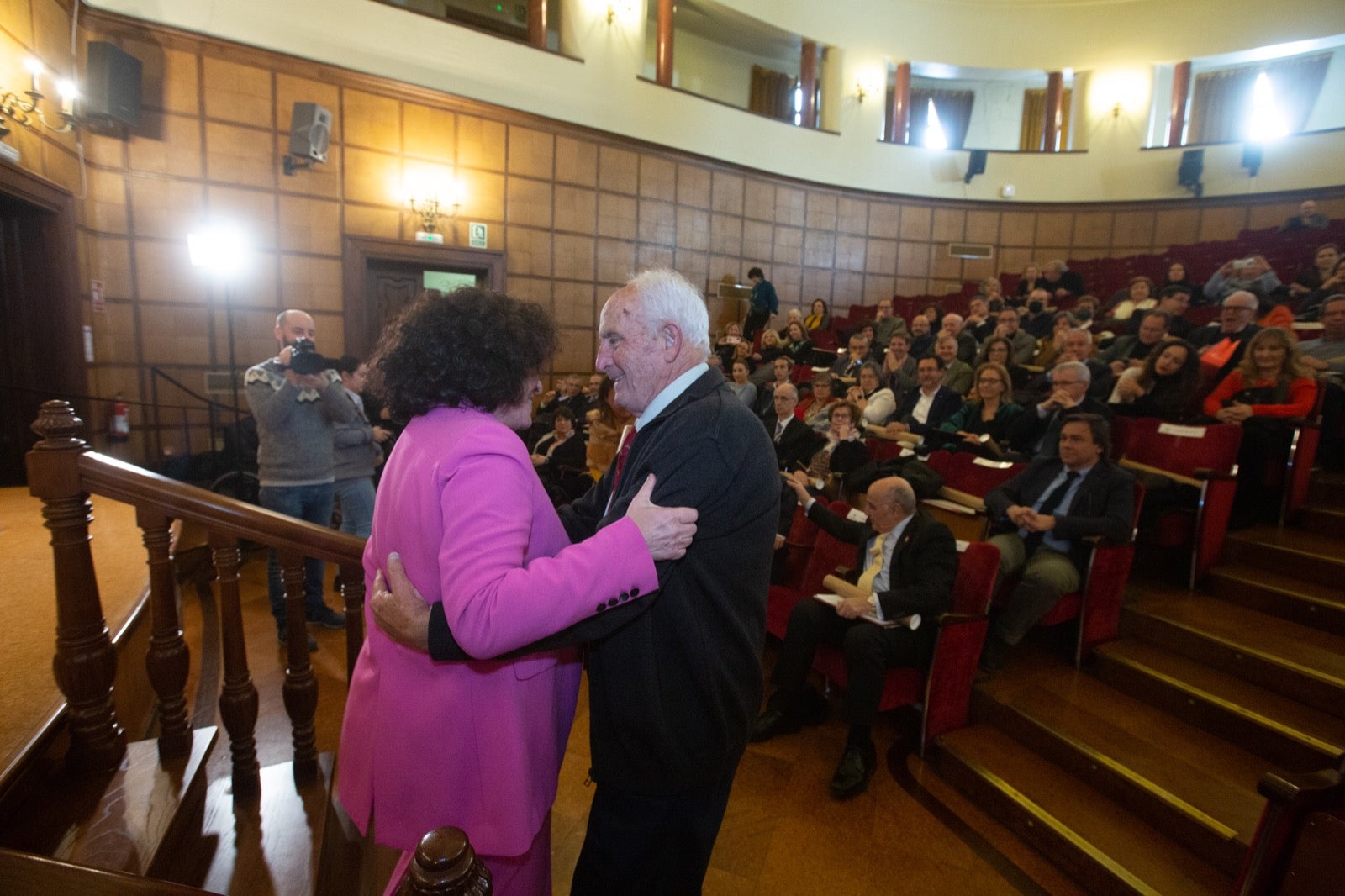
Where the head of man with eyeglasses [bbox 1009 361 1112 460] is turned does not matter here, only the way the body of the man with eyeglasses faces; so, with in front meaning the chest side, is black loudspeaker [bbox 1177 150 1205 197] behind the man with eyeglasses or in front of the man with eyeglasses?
behind

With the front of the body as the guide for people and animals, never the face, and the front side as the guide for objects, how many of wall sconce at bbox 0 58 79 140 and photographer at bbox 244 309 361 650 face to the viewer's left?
0

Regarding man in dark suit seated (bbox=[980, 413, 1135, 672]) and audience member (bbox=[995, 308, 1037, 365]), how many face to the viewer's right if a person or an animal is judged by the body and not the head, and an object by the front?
0

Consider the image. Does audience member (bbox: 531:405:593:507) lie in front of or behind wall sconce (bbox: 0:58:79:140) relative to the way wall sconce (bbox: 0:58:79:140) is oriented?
in front

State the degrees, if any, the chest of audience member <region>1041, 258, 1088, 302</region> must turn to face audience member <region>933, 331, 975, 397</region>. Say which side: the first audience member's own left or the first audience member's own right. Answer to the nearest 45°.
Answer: approximately 45° to the first audience member's own left

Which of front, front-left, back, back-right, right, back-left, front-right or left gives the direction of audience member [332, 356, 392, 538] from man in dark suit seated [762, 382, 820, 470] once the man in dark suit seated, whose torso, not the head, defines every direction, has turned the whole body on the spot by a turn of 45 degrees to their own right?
front-left

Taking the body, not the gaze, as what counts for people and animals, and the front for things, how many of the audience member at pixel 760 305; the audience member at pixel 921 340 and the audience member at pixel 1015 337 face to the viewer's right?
0

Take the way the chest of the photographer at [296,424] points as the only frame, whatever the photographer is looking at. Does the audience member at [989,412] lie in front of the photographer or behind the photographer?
in front

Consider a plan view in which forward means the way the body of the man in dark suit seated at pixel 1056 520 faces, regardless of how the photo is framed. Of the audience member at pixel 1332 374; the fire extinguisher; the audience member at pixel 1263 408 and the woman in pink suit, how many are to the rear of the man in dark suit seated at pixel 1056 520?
2

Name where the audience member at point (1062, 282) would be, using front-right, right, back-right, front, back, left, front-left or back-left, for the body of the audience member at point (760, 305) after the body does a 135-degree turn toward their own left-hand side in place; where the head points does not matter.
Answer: front

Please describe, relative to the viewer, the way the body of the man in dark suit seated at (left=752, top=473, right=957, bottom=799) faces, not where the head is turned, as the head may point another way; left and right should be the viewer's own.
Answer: facing the viewer and to the left of the viewer

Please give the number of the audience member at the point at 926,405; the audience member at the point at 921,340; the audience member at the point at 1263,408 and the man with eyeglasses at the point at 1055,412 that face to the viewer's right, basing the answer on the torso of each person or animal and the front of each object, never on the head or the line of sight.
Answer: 0

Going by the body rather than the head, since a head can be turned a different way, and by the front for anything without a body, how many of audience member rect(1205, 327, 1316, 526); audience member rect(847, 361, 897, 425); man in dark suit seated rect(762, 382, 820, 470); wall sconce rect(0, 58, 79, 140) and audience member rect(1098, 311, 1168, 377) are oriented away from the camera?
0

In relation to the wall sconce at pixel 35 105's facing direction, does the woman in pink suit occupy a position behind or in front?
in front

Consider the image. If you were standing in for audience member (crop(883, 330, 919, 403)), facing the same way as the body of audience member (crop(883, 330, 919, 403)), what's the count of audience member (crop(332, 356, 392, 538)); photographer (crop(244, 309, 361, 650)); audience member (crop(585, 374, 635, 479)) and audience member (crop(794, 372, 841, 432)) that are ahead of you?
4

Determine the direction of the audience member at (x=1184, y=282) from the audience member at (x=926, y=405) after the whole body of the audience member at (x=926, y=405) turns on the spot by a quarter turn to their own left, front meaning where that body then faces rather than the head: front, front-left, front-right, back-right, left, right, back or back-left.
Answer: left
